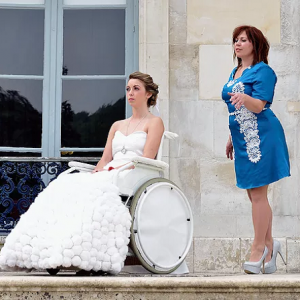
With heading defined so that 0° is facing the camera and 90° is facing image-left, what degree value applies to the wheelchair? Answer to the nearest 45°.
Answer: approximately 45°

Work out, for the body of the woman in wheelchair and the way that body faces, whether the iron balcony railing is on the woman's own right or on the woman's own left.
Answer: on the woman's own right

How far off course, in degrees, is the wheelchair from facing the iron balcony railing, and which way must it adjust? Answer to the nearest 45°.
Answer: approximately 90° to its right

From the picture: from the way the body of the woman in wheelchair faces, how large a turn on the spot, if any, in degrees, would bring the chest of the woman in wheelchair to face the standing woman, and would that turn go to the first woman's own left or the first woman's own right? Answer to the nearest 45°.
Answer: approximately 135° to the first woman's own left

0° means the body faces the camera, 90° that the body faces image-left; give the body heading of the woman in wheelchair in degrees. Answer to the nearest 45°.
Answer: approximately 45°
